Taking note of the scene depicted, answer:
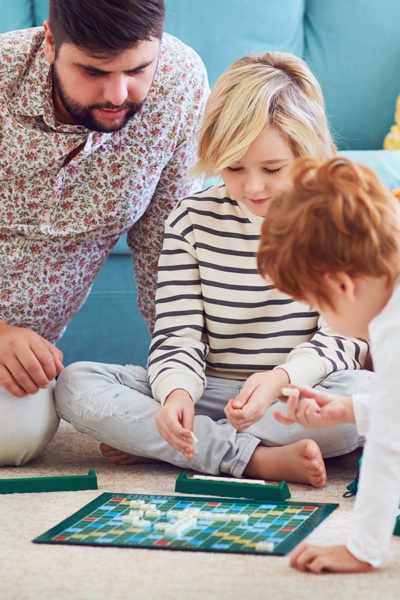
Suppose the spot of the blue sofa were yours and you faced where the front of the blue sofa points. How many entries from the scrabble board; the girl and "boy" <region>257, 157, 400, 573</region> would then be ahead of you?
3

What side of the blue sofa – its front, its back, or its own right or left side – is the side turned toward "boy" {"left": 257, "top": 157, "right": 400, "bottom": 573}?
front

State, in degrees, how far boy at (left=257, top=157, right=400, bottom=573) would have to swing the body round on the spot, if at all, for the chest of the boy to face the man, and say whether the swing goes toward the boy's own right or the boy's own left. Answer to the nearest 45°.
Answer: approximately 45° to the boy's own right

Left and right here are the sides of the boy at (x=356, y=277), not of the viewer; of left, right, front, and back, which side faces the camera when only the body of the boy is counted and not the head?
left

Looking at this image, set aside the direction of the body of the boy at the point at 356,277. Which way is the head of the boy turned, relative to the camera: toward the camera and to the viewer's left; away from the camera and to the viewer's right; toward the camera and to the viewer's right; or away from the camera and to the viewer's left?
away from the camera and to the viewer's left

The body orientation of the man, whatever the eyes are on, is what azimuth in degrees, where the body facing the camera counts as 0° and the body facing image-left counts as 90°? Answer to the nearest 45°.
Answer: approximately 315°
